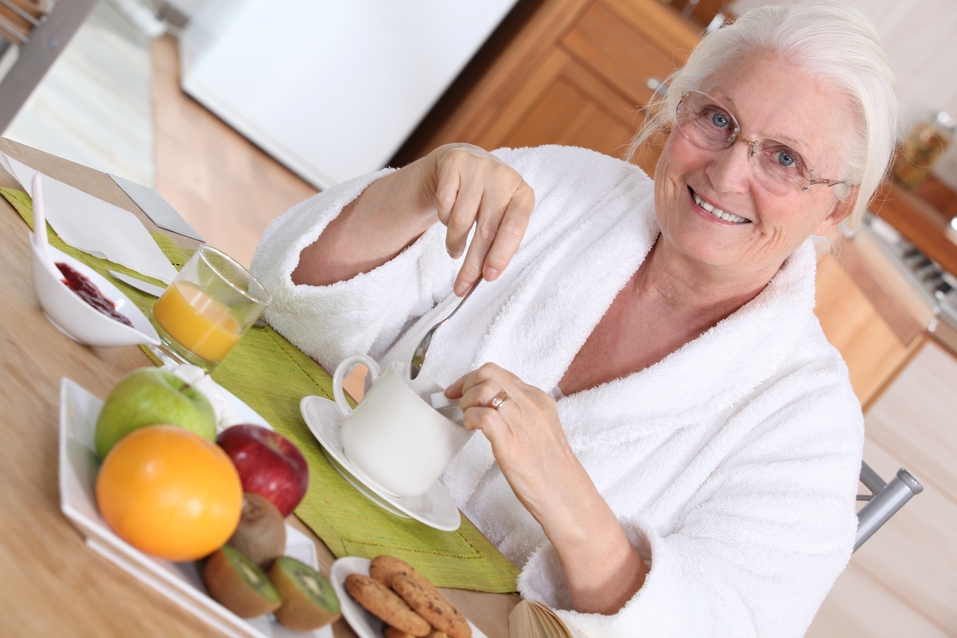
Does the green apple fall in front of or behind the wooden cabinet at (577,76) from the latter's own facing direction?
in front

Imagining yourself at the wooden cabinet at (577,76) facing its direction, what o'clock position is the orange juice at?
The orange juice is roughly at 12 o'clock from the wooden cabinet.

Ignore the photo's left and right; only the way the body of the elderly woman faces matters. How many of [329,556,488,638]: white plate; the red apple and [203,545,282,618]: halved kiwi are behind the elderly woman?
0

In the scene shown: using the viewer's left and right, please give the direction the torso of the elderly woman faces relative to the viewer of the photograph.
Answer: facing the viewer and to the left of the viewer

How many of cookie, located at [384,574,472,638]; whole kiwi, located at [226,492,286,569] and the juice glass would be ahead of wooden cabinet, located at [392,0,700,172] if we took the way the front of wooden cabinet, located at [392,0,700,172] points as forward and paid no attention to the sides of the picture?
3

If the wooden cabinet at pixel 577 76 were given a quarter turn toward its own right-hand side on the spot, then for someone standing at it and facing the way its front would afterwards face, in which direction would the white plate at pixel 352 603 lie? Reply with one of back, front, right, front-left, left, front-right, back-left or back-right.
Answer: left

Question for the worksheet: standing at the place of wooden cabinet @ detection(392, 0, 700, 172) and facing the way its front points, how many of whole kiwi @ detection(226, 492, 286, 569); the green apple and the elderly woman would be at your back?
0

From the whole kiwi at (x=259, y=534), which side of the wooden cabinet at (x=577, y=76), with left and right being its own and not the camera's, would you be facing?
front

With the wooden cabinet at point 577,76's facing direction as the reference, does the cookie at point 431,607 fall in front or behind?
in front

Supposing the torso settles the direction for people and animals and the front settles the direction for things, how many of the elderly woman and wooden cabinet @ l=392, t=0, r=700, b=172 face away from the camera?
0

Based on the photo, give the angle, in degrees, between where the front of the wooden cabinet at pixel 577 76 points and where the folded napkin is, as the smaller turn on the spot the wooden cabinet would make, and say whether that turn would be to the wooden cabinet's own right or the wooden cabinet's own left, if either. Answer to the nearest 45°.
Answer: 0° — it already faces it

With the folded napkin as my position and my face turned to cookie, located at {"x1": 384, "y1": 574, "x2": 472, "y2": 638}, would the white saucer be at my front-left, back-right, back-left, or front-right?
front-left

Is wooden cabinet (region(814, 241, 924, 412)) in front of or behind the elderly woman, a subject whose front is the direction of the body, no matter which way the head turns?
behind

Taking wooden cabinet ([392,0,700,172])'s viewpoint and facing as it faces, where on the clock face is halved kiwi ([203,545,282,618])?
The halved kiwi is roughly at 12 o'clock from the wooden cabinet.

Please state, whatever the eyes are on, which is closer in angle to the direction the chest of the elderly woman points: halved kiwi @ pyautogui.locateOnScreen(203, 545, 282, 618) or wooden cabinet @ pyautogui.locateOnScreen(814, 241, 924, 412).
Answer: the halved kiwi

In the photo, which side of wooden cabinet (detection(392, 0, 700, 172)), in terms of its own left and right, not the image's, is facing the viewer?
front

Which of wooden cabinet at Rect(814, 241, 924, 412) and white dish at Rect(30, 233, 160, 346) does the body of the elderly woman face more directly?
the white dish
